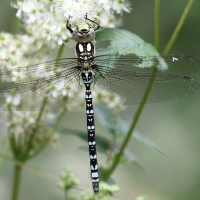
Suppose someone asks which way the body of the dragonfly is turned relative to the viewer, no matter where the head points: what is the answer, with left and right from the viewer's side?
facing away from the viewer
